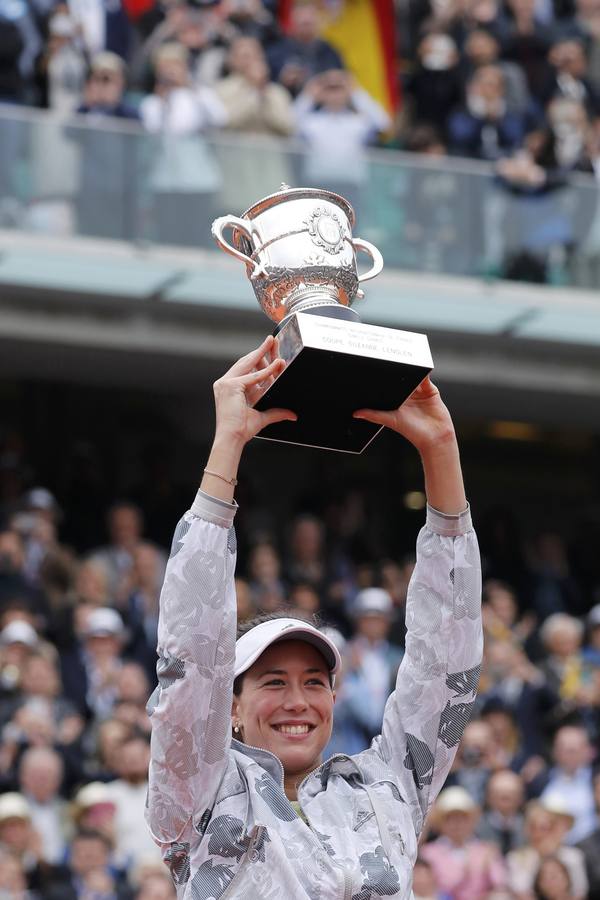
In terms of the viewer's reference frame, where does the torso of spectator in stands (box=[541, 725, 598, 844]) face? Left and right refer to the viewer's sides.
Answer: facing the viewer

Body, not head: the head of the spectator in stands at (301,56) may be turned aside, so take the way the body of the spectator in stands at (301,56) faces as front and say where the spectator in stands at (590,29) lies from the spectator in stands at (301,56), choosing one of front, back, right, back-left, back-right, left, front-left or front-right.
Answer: back-left

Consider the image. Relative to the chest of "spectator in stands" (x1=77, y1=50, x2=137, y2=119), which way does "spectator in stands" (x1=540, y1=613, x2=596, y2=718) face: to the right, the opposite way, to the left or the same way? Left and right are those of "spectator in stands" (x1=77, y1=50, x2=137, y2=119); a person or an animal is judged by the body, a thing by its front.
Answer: the same way

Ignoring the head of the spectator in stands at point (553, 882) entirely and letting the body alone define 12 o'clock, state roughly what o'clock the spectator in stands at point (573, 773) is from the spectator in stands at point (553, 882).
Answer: the spectator in stands at point (573, 773) is roughly at 6 o'clock from the spectator in stands at point (553, 882).

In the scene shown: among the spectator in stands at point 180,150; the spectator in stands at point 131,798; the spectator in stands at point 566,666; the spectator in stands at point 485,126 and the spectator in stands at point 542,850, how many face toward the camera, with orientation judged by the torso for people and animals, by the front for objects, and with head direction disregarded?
5

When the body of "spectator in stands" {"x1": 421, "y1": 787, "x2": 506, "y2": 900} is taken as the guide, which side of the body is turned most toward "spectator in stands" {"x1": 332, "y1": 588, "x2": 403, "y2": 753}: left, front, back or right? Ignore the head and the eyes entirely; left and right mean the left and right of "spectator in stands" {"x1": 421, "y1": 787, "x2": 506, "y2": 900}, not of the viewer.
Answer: back

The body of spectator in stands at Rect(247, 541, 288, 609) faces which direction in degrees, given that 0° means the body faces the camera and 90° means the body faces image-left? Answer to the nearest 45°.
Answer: approximately 0°

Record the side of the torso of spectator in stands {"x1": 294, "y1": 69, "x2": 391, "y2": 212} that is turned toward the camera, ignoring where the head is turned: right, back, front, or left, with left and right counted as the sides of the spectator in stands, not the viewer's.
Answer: front

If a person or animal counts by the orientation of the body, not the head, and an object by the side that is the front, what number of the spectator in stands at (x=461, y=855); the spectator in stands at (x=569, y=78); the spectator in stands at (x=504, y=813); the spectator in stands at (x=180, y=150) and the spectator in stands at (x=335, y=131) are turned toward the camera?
5

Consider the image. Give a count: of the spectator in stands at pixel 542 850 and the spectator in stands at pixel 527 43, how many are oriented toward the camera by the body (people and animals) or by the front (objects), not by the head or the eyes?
2

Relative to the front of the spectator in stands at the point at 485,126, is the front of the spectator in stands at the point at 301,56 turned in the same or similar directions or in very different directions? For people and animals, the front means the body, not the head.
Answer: same or similar directions

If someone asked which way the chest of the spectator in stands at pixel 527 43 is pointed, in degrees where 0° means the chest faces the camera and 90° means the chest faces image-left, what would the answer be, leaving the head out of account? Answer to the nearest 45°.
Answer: approximately 0°

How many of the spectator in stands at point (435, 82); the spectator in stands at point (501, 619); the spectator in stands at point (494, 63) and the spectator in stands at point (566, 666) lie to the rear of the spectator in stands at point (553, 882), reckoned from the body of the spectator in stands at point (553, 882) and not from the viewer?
4

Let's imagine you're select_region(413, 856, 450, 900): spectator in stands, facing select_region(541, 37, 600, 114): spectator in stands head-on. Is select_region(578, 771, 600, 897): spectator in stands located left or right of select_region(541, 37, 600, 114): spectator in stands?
right

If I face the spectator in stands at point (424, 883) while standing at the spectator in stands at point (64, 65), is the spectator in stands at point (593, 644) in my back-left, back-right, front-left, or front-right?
front-left

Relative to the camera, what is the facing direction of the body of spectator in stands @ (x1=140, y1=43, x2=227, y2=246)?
toward the camera
